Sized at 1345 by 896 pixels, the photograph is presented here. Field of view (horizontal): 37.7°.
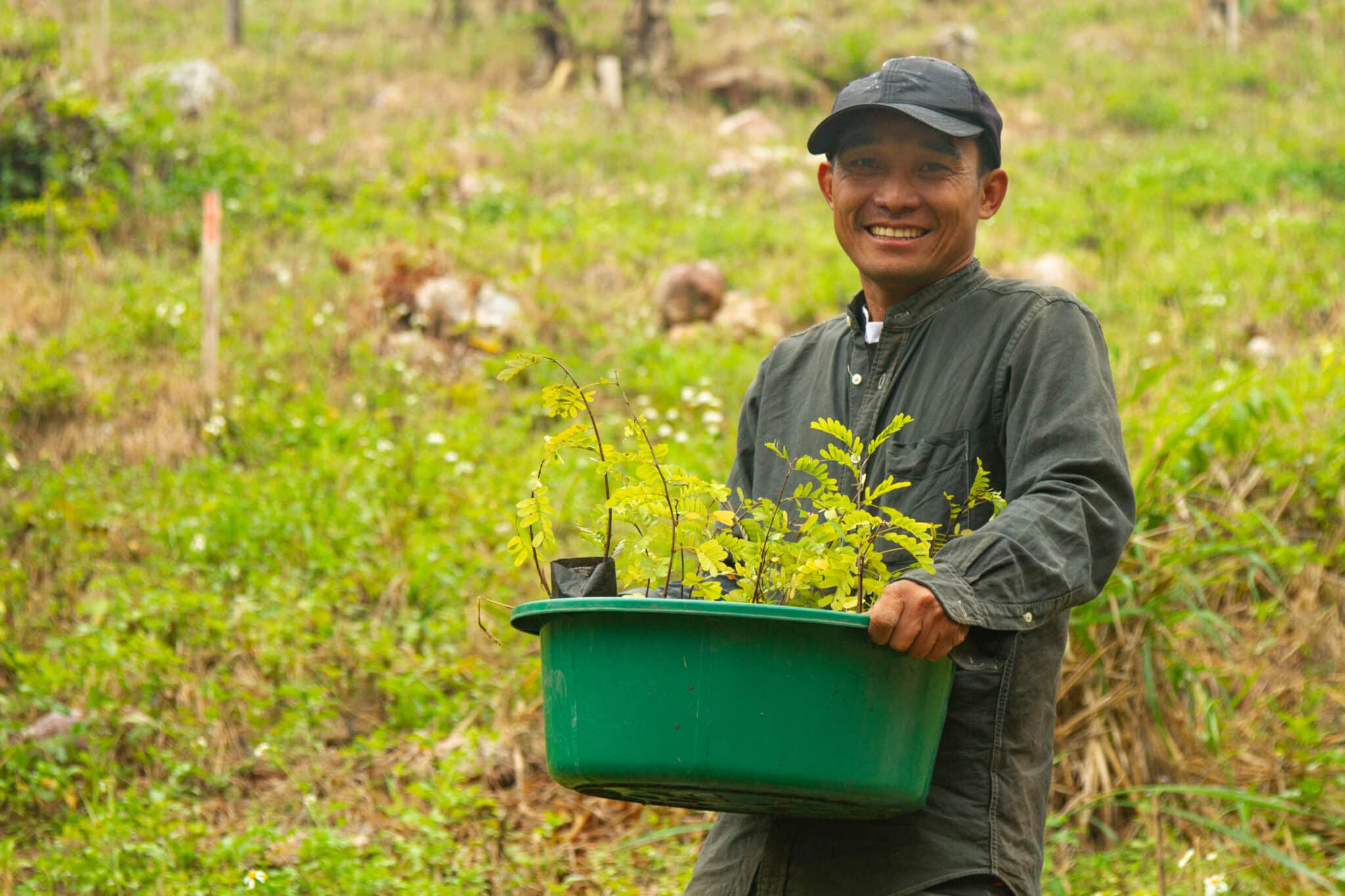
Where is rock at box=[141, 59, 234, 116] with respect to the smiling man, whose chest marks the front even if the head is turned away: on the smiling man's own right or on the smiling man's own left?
on the smiling man's own right

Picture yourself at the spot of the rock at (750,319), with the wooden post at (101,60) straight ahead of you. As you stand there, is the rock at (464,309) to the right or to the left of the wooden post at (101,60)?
left

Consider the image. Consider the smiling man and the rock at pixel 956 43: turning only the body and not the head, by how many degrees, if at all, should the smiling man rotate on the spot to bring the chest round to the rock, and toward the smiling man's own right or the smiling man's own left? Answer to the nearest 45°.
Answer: approximately 135° to the smiling man's own right

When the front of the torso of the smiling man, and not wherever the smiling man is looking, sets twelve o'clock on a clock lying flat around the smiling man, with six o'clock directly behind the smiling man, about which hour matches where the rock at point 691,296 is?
The rock is roughly at 4 o'clock from the smiling man.

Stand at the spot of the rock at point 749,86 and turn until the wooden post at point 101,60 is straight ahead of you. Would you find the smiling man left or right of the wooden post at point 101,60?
left

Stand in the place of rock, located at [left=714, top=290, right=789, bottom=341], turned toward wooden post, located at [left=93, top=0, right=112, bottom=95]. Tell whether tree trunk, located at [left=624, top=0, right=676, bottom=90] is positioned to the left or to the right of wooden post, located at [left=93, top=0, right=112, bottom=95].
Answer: right

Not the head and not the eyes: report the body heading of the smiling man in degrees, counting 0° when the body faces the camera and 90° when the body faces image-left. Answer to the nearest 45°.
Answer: approximately 45°

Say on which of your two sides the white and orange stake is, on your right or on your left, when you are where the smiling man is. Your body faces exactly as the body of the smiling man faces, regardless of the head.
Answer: on your right

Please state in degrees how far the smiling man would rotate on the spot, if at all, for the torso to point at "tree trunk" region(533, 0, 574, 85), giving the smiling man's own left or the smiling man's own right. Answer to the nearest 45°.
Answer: approximately 135° to the smiling man's own right

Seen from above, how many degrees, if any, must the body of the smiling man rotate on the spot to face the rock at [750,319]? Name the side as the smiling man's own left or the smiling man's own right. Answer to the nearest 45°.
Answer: approximately 135° to the smiling man's own right

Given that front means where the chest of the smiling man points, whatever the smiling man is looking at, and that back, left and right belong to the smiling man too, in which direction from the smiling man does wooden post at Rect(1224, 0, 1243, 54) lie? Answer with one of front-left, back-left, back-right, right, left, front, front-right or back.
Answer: back-right
